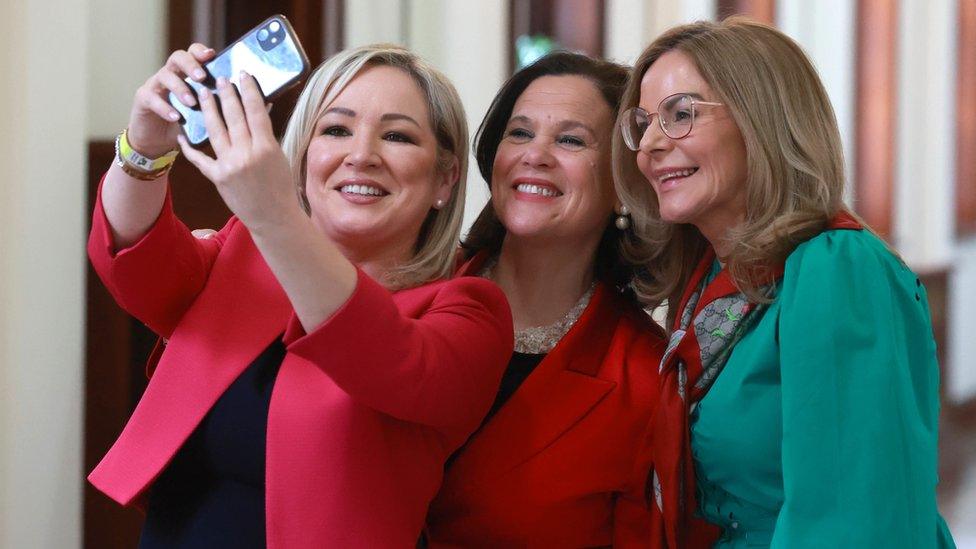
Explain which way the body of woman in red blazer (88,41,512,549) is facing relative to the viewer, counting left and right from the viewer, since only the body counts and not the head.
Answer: facing the viewer and to the left of the viewer

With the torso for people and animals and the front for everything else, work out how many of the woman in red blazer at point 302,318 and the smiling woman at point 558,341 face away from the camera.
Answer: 0

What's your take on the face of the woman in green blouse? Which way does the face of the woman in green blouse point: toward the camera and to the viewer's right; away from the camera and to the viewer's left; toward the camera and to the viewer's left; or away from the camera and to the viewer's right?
toward the camera and to the viewer's left

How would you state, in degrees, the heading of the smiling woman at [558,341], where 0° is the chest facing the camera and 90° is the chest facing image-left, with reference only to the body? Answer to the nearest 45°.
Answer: approximately 45°
